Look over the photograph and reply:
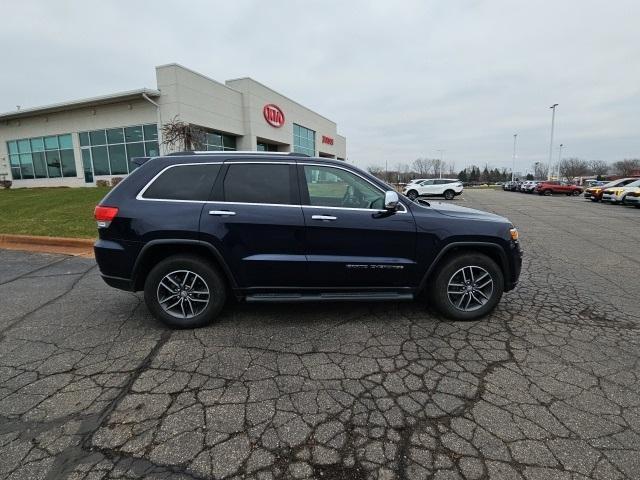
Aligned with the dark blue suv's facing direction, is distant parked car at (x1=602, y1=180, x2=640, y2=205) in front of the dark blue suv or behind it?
in front

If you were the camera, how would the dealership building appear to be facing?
facing the viewer and to the right of the viewer

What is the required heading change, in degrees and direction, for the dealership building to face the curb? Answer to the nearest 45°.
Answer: approximately 45° to its right

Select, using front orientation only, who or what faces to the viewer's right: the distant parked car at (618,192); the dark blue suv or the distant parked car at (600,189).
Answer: the dark blue suv

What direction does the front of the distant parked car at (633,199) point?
to the viewer's left

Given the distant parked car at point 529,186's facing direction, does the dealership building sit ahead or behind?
ahead

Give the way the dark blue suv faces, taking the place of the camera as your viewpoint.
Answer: facing to the right of the viewer

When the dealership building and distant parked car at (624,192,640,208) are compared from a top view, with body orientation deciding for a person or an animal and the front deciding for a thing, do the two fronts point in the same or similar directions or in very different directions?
very different directions

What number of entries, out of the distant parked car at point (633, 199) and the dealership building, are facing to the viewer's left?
1

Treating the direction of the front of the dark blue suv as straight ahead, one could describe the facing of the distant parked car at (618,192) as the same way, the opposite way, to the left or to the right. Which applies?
the opposite way

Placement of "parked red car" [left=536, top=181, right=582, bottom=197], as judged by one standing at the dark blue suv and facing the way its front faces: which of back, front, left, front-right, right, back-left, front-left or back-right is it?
front-left

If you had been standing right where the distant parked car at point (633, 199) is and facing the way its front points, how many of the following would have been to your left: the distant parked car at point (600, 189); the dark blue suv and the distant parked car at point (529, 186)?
1

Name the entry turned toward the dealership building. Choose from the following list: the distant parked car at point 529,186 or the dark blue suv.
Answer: the distant parked car

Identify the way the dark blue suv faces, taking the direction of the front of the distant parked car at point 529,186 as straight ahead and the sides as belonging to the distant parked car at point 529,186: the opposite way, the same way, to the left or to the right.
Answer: the opposite way

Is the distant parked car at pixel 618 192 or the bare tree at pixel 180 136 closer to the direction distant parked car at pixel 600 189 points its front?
the bare tree
